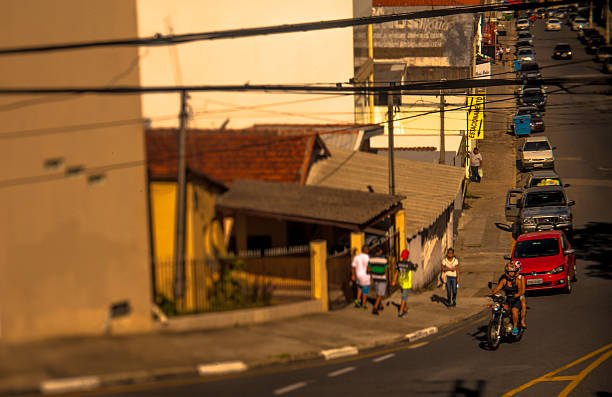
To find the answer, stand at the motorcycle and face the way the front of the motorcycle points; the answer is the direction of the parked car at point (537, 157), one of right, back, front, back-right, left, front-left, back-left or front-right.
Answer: back-right

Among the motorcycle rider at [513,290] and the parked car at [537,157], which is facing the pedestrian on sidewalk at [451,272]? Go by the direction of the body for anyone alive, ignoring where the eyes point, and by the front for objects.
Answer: the parked car

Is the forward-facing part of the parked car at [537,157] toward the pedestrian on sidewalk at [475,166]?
no

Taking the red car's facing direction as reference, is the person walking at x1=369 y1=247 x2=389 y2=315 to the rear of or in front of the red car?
in front

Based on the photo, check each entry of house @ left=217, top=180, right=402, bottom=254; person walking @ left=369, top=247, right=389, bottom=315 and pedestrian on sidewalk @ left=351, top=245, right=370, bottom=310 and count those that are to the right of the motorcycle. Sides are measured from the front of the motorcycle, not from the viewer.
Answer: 3

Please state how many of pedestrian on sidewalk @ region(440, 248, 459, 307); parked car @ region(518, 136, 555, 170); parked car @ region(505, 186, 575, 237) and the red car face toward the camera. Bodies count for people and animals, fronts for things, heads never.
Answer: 4

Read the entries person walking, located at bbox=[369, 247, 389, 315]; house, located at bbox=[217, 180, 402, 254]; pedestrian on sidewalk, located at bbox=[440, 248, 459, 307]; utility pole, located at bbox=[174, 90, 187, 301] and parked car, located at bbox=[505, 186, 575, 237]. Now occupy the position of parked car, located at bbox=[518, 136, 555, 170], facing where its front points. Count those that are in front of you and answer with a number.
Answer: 5

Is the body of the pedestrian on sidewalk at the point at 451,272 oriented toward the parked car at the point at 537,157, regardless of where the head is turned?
no

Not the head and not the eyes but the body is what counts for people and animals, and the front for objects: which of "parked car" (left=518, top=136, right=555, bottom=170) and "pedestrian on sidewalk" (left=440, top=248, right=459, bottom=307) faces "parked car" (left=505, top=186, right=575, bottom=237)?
"parked car" (left=518, top=136, right=555, bottom=170)

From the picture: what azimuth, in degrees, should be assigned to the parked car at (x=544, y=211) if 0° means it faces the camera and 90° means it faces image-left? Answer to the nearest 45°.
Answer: approximately 0°

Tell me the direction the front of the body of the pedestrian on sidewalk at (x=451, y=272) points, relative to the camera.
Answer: toward the camera

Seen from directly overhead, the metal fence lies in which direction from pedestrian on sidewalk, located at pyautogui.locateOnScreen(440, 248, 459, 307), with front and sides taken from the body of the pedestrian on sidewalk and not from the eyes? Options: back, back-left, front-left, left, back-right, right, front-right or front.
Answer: front-right

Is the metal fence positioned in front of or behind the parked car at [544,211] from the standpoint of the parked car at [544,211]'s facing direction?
in front

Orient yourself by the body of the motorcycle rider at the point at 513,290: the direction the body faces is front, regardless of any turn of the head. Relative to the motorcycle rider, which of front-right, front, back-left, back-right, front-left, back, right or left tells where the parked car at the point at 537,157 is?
back-right

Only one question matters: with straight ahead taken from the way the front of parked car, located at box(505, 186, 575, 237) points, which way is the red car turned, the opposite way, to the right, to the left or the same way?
the same way

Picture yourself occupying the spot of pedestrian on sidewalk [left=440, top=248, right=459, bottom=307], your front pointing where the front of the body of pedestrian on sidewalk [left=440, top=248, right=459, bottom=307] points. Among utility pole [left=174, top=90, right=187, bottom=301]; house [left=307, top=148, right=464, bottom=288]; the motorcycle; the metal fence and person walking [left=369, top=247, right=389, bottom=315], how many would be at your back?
1

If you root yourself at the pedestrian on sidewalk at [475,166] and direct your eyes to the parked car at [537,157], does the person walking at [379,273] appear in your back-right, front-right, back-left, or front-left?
back-right

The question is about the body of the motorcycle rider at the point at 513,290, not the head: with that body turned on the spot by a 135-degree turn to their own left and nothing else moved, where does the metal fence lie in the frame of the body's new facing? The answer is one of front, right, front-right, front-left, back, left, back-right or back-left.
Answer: back

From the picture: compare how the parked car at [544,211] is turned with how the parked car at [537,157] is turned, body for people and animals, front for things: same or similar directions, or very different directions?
same or similar directions

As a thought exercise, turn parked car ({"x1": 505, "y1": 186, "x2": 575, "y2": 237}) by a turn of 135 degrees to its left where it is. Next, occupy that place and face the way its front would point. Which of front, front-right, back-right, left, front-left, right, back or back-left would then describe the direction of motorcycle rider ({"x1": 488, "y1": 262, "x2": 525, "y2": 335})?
back-right

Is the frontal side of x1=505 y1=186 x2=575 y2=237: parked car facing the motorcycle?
yes

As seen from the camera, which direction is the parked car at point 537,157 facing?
toward the camera

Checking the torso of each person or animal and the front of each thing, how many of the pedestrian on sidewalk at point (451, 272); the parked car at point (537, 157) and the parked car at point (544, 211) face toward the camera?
3
